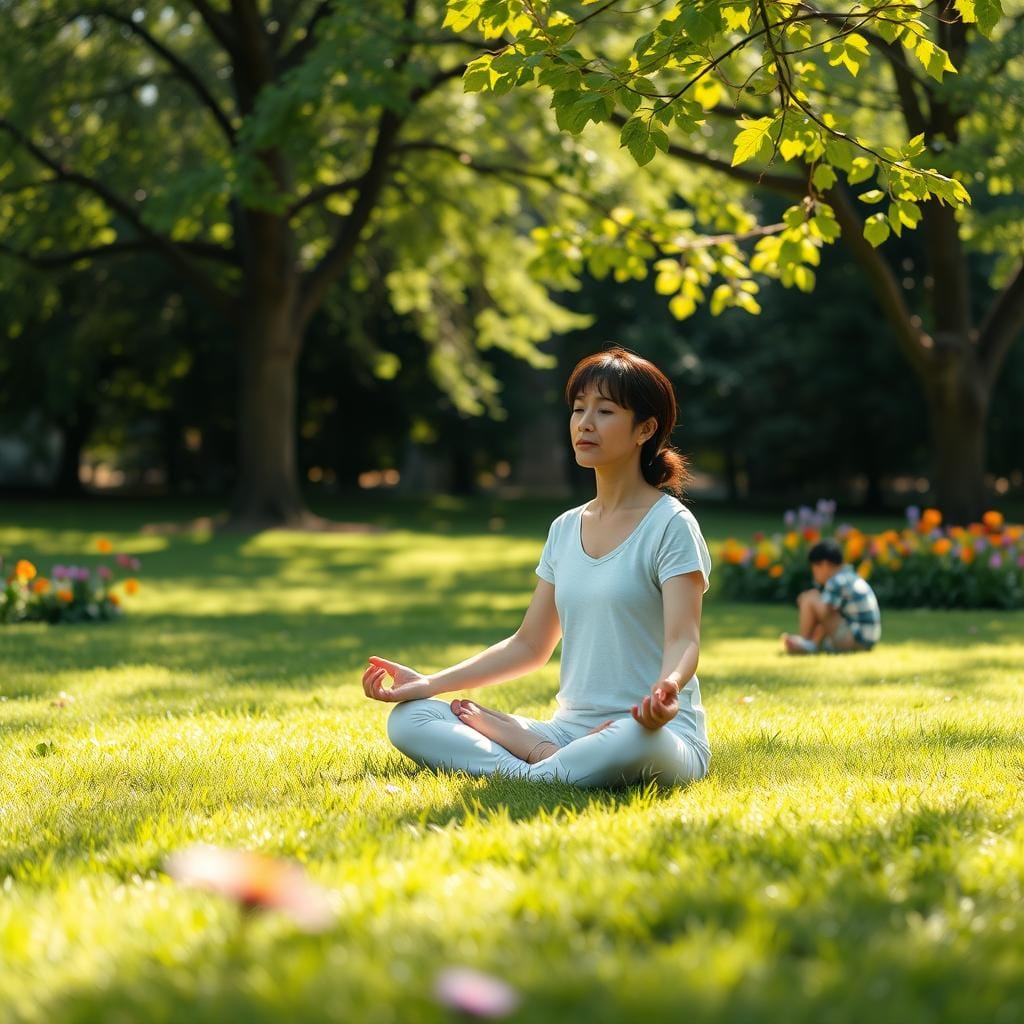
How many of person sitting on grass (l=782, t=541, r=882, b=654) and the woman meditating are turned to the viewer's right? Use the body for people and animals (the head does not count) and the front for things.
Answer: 0

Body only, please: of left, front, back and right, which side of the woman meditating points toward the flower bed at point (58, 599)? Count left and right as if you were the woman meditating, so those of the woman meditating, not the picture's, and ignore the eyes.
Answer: right

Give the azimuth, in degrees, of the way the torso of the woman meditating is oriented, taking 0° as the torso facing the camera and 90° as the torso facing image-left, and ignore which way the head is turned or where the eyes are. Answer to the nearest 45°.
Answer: approximately 45°

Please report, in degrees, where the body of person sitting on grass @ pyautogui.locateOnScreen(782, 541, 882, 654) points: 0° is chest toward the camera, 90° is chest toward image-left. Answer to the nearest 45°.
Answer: approximately 90°

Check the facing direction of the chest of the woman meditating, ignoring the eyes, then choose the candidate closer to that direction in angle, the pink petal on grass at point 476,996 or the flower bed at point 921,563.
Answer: the pink petal on grass

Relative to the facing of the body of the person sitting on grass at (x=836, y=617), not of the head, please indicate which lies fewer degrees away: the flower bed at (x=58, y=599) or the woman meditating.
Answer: the flower bed

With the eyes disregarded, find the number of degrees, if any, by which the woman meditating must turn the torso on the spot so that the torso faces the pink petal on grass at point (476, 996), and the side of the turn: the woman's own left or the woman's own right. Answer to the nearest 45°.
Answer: approximately 45° to the woman's own left

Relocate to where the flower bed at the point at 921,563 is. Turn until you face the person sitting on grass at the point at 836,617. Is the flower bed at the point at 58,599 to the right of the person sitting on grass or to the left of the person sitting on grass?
right

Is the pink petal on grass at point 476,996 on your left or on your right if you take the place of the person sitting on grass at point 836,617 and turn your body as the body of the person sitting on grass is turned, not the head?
on your left

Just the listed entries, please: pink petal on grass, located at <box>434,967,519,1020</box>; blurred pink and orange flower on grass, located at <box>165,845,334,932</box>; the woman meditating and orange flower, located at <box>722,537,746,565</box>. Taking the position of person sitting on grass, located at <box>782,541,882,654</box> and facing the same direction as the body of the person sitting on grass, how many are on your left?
3
